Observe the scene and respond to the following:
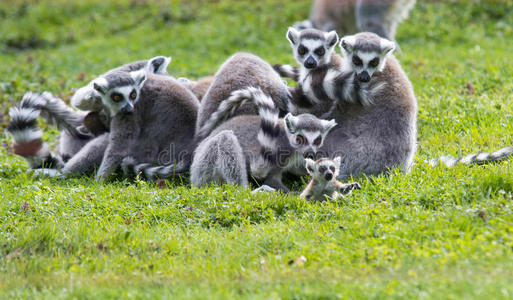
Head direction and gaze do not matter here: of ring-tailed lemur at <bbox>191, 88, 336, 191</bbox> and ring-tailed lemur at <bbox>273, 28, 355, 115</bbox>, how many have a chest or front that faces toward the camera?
1

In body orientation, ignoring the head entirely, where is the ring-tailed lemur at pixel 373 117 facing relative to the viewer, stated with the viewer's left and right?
facing the viewer and to the left of the viewer

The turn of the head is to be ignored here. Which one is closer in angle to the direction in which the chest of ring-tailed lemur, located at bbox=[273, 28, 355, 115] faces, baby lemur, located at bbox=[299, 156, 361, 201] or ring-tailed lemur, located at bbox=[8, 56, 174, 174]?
the baby lemur

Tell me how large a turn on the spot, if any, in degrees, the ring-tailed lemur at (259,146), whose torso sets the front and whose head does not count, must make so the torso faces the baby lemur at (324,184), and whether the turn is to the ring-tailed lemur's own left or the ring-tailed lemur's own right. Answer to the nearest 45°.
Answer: approximately 45° to the ring-tailed lemur's own right

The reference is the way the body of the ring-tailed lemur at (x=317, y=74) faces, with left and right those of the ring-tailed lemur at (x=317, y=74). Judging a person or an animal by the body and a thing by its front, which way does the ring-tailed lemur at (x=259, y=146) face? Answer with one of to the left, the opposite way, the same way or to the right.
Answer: to the left

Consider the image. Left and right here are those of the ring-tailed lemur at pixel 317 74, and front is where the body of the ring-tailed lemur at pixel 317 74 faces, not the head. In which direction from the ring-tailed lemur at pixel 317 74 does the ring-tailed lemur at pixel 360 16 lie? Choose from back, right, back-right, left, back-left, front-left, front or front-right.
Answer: back

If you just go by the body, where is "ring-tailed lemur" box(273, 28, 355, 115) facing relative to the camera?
toward the camera

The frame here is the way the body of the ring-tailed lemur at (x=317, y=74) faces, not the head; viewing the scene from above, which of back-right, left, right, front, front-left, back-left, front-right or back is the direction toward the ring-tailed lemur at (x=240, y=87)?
right

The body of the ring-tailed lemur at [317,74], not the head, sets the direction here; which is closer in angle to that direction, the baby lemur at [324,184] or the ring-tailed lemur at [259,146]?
the baby lemur

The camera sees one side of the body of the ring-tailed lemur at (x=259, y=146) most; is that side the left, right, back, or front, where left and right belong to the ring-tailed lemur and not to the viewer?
right

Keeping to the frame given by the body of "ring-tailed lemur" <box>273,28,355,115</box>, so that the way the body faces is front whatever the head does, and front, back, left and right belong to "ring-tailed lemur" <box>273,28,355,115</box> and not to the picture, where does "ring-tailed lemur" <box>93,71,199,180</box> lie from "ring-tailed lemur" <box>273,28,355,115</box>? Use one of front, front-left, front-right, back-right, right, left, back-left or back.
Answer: right
